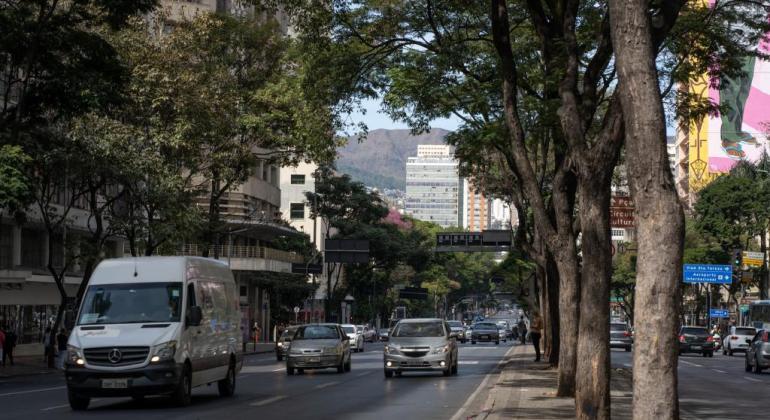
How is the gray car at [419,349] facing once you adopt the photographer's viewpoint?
facing the viewer

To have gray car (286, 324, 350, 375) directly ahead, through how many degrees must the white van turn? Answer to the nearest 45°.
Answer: approximately 135° to its right

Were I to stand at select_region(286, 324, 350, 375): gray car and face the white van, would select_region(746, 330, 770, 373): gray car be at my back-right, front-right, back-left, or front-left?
back-left

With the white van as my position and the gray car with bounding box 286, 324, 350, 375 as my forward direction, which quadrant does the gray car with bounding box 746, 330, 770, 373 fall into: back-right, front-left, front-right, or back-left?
front-right

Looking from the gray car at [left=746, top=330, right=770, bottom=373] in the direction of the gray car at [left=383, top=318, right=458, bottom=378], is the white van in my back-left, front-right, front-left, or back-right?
front-left

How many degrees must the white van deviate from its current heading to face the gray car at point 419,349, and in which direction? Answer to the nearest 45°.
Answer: approximately 180°

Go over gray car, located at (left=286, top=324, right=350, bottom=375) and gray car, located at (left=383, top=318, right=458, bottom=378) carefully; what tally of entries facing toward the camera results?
2

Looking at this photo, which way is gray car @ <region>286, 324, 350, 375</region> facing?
toward the camera

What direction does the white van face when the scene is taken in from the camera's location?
facing the viewer and to the left of the viewer

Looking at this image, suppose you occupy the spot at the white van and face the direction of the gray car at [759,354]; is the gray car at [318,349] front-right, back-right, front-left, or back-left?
front-left

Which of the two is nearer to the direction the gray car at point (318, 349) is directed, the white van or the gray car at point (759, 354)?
the white van

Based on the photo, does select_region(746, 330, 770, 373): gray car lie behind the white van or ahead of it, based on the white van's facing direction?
behind

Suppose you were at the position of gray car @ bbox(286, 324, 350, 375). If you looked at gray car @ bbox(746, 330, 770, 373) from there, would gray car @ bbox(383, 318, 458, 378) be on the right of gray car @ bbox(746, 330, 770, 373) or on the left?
right

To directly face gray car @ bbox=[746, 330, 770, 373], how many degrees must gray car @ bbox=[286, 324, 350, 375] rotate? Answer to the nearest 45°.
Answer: approximately 90° to its left

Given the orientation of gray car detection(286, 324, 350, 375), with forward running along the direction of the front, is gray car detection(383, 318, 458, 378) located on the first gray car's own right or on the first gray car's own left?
on the first gray car's own left

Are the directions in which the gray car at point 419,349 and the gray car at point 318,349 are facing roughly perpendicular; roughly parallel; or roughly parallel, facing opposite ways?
roughly parallel

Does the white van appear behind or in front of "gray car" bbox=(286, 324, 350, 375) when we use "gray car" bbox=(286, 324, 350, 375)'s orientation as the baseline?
in front
